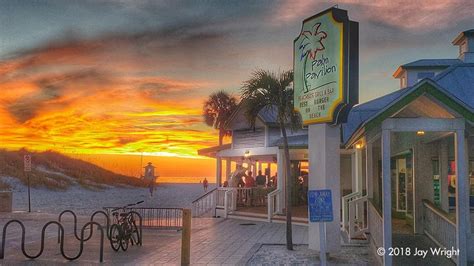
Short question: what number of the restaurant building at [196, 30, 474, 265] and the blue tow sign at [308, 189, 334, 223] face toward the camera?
2

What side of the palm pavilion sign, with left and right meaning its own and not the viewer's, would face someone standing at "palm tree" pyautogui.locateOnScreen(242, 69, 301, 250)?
right

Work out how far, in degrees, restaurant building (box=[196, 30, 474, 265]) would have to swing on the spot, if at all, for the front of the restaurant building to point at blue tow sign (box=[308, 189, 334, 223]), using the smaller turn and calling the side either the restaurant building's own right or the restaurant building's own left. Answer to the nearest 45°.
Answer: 0° — it already faces it

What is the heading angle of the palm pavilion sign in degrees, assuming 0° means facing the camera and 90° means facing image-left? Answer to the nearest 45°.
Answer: approximately 45°

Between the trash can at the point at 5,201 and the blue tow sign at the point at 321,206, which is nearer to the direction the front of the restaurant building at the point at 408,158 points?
the blue tow sign

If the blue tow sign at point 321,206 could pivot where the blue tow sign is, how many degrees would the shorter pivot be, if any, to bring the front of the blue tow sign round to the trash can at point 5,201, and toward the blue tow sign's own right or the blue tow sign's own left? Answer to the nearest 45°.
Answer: approximately 135° to the blue tow sign's own right

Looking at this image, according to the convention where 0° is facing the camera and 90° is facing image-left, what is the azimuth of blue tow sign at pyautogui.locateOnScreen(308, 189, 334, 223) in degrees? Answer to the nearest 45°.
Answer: approximately 0°

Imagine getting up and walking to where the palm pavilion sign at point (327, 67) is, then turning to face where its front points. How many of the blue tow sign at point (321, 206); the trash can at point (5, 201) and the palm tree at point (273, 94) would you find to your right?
2

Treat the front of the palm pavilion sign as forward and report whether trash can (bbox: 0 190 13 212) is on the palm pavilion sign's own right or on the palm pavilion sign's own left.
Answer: on the palm pavilion sign's own right

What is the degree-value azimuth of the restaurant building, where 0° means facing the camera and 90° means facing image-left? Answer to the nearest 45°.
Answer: approximately 0°
